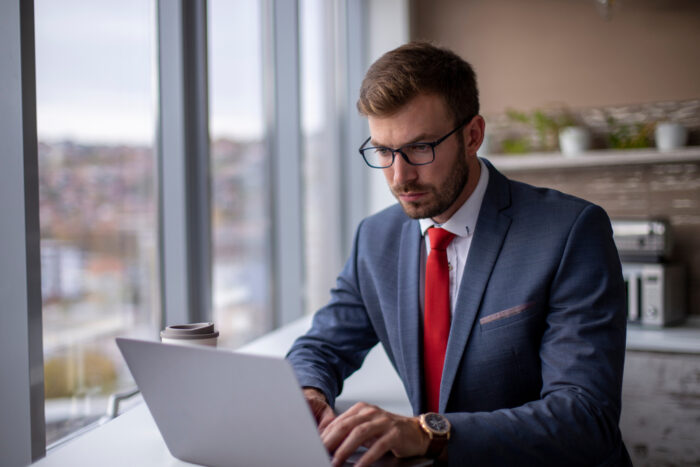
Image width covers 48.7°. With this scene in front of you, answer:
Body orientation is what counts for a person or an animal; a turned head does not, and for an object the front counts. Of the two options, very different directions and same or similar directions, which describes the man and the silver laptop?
very different directions

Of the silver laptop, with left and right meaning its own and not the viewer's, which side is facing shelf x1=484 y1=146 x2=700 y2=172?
front

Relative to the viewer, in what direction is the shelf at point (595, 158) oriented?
toward the camera

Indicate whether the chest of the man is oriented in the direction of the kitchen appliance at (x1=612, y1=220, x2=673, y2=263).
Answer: no

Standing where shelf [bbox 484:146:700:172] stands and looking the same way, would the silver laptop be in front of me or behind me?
in front

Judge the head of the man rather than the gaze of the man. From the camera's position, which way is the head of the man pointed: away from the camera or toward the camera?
toward the camera

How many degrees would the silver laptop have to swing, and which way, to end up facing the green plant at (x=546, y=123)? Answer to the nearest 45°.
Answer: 0° — it already faces it

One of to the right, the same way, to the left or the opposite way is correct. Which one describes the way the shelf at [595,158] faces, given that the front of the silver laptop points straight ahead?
the opposite way

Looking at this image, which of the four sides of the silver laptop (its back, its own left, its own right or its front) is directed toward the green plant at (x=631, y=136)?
front

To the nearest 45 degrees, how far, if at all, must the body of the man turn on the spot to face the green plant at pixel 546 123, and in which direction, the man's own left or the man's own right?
approximately 135° to the man's own right

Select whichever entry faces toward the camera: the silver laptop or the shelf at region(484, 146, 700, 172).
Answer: the shelf

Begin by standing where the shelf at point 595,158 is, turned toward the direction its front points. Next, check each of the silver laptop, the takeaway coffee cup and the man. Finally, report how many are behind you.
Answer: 0

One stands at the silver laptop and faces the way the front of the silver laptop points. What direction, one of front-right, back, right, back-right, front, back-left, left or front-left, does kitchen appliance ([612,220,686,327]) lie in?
front

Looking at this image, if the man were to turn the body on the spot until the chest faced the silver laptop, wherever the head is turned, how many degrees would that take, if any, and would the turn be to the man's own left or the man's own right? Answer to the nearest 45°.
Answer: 0° — they already face it

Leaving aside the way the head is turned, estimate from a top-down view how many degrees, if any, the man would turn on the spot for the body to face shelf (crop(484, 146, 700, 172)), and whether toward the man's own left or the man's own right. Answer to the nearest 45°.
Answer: approximately 135° to the man's own right

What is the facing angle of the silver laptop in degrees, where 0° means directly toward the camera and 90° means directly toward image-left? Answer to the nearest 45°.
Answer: approximately 225°
